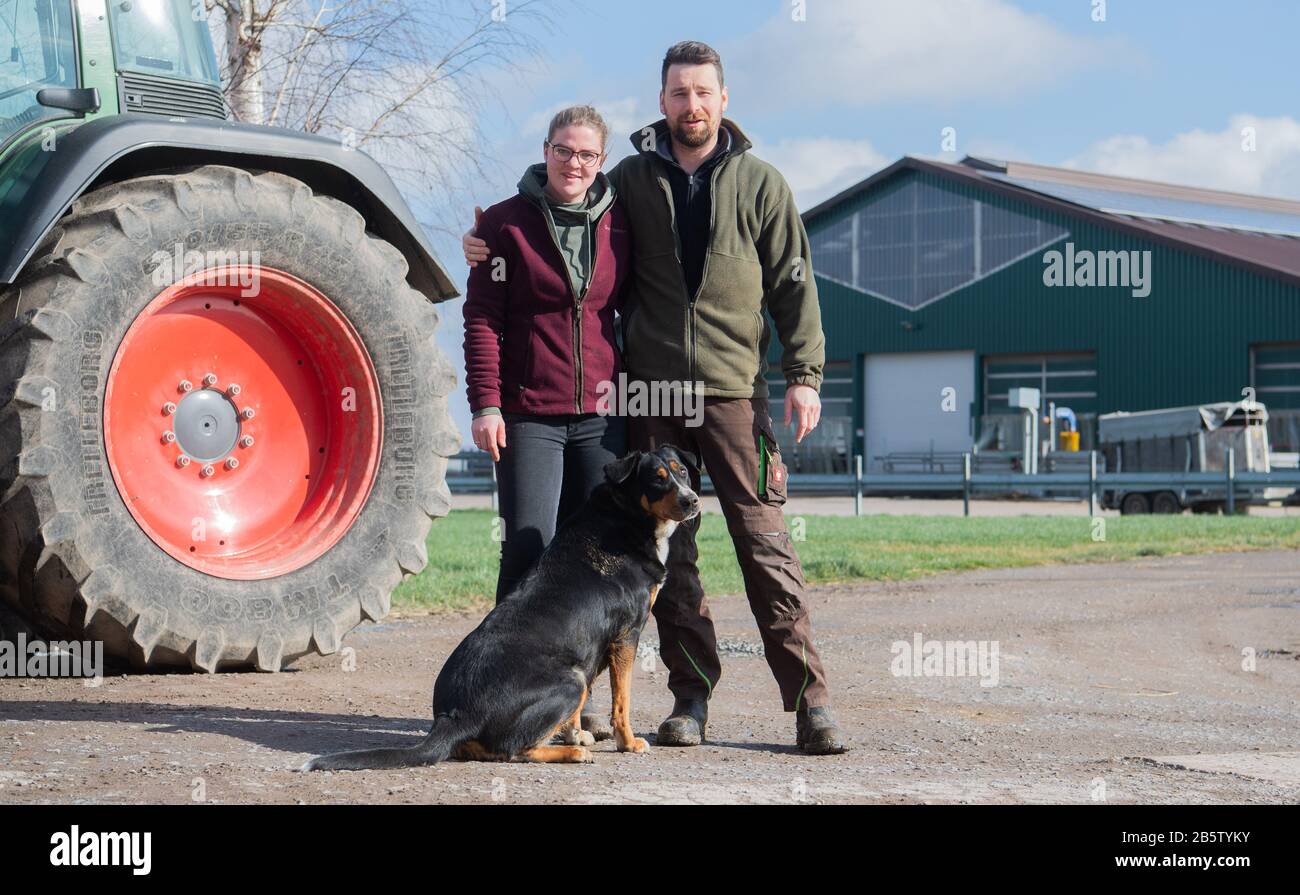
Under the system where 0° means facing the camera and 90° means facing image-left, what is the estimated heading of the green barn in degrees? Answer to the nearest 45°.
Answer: approximately 45°

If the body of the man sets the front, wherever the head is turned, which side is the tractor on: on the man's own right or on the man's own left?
on the man's own right

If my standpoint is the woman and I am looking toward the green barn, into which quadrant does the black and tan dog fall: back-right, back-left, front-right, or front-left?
back-right

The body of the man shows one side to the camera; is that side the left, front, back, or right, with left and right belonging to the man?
front
